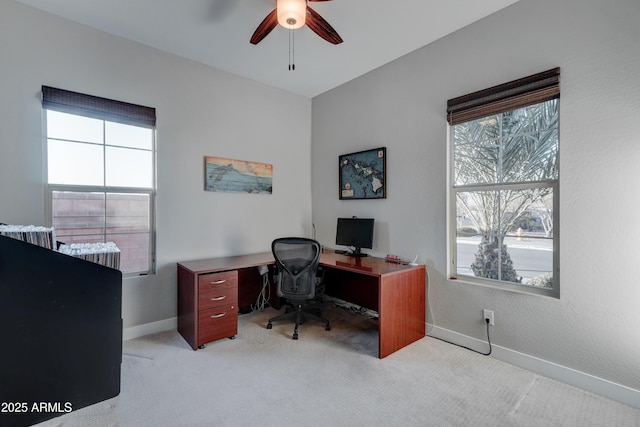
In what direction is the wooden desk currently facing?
toward the camera

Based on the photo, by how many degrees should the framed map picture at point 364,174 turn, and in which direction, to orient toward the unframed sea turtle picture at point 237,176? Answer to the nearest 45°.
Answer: approximately 45° to its right

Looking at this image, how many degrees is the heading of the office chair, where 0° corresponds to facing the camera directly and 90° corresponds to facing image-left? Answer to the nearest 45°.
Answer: approximately 180°

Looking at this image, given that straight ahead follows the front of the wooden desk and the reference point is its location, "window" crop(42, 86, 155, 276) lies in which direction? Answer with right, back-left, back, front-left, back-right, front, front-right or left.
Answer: right

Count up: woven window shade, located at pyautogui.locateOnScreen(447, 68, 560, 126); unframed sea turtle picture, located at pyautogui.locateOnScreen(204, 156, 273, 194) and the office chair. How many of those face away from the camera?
1

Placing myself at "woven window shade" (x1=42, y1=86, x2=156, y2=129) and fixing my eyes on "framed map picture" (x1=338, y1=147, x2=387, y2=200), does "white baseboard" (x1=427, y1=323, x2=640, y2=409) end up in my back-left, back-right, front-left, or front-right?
front-right

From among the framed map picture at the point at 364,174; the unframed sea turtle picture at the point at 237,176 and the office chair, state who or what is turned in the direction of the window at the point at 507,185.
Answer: the unframed sea turtle picture at the point at 237,176

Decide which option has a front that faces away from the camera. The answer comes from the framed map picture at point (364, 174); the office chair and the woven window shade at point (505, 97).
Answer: the office chair

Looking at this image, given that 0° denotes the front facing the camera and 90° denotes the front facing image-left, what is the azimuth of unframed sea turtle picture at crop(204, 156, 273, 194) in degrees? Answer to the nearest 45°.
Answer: approximately 315°

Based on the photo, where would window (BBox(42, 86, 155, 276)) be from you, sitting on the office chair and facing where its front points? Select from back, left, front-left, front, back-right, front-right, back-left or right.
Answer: left

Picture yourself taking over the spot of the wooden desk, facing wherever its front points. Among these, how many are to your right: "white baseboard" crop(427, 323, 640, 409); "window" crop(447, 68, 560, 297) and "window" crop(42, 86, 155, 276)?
1

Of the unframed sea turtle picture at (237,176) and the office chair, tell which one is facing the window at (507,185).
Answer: the unframed sea turtle picture

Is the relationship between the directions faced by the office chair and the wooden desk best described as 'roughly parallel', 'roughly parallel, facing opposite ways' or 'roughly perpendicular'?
roughly parallel, facing opposite ways

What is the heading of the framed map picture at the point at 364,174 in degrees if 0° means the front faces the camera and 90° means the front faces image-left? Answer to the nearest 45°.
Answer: approximately 45°

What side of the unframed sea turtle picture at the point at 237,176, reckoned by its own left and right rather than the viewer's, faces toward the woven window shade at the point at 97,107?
right
